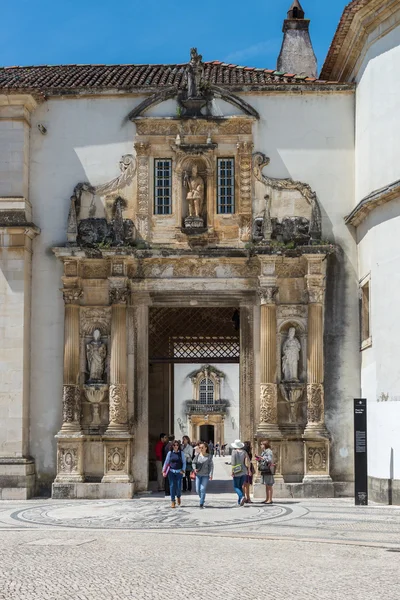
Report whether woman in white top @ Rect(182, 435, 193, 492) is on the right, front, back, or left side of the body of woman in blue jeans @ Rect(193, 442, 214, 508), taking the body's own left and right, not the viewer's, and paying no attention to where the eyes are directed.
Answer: back

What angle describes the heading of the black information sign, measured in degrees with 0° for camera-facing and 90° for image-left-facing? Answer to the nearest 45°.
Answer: approximately 0°
